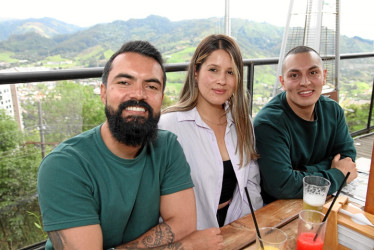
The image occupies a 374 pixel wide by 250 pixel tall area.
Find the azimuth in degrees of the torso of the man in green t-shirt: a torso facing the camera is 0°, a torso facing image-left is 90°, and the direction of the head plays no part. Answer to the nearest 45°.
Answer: approximately 315°

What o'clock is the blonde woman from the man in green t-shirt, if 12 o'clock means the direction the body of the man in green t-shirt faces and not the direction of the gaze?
The blonde woman is roughly at 9 o'clock from the man in green t-shirt.

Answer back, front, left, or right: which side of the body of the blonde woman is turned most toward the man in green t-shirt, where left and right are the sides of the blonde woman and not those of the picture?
right

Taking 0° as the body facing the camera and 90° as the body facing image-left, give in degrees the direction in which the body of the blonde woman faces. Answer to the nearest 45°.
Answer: approximately 315°

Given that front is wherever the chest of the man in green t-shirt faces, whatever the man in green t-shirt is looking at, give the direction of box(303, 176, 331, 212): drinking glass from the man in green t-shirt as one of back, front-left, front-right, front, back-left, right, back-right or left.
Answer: front-left

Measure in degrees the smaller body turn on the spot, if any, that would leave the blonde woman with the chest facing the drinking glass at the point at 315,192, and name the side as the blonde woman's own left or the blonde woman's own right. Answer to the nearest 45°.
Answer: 0° — they already face it
